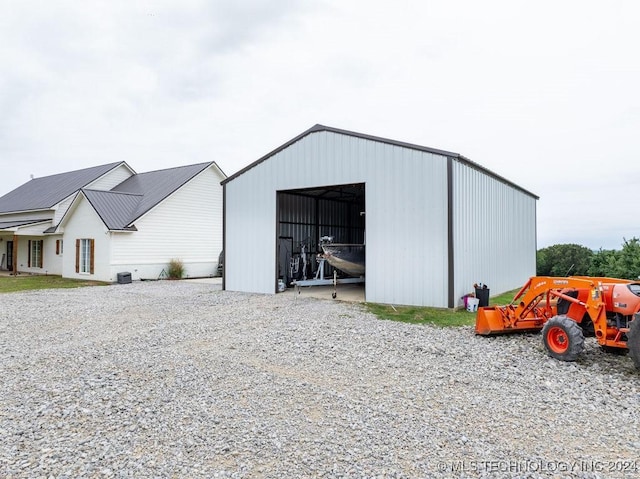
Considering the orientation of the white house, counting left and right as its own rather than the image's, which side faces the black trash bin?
left

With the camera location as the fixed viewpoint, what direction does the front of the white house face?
facing the viewer and to the left of the viewer

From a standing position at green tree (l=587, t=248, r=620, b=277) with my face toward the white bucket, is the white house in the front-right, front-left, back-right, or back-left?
front-right

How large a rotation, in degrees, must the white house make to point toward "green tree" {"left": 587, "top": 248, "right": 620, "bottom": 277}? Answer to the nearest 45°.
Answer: approximately 90° to its left

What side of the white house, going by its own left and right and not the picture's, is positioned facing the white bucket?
left

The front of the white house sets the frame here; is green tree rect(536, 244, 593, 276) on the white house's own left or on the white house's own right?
on the white house's own left

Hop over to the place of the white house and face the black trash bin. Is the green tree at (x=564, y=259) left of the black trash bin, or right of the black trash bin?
left

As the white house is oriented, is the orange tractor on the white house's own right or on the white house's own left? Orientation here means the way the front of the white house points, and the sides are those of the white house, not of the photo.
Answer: on the white house's own left

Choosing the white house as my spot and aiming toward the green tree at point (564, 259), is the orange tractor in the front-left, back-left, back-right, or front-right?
front-right
